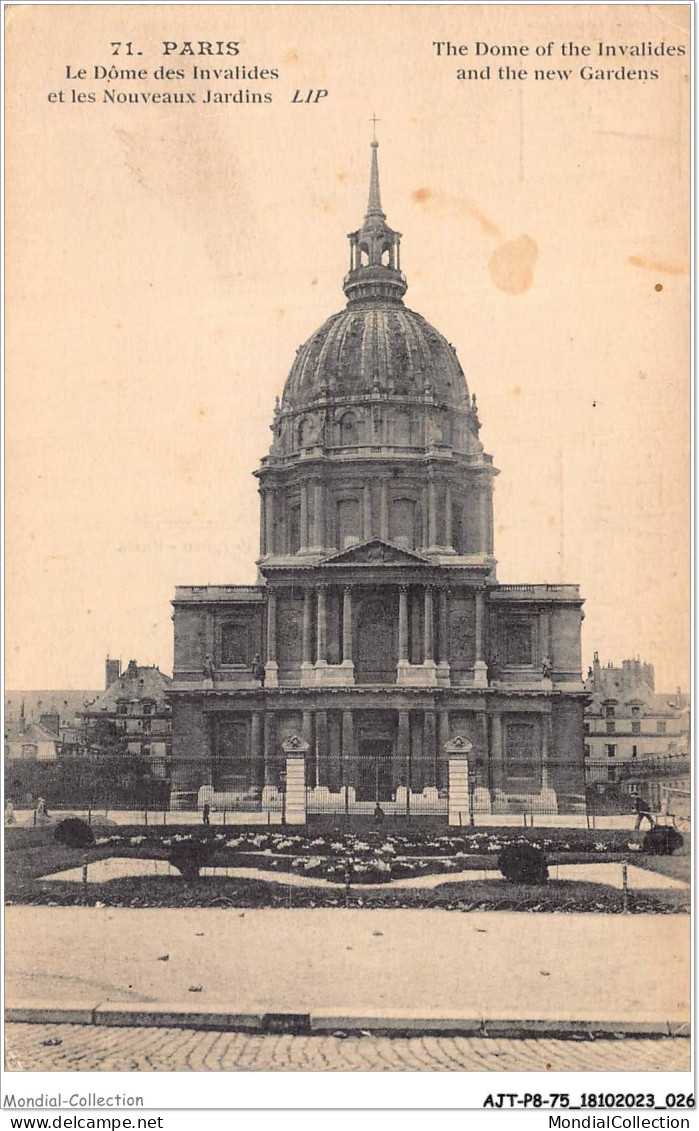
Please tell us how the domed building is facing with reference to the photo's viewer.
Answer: facing the viewer

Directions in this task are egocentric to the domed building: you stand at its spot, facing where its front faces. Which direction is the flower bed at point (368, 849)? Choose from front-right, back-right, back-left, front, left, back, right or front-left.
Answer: front
